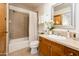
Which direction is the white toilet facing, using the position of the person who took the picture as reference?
facing the viewer and to the left of the viewer

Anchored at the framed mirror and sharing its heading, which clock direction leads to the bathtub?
The bathtub is roughly at 1 o'clock from the framed mirror.

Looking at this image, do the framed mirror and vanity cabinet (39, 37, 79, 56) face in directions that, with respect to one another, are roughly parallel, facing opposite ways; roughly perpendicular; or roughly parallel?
roughly parallel

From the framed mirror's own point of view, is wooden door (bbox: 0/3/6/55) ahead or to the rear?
ahead

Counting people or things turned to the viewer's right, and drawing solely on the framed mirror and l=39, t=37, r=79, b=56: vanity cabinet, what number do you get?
0

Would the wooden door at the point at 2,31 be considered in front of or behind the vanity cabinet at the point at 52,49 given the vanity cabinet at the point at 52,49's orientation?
in front

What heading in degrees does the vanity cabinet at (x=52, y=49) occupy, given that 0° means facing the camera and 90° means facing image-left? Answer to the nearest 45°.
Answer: approximately 45°

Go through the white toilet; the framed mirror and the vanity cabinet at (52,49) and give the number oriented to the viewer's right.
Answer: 0
